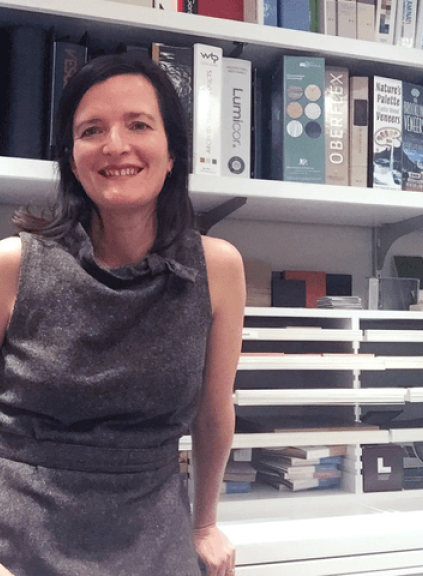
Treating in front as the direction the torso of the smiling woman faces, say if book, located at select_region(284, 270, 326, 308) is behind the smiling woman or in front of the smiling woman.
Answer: behind

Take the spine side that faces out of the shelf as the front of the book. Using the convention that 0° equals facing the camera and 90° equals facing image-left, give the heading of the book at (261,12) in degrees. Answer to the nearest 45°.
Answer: approximately 0°

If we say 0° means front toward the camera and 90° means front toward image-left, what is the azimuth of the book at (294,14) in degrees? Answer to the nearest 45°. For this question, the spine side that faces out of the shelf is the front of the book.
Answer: approximately 0°
